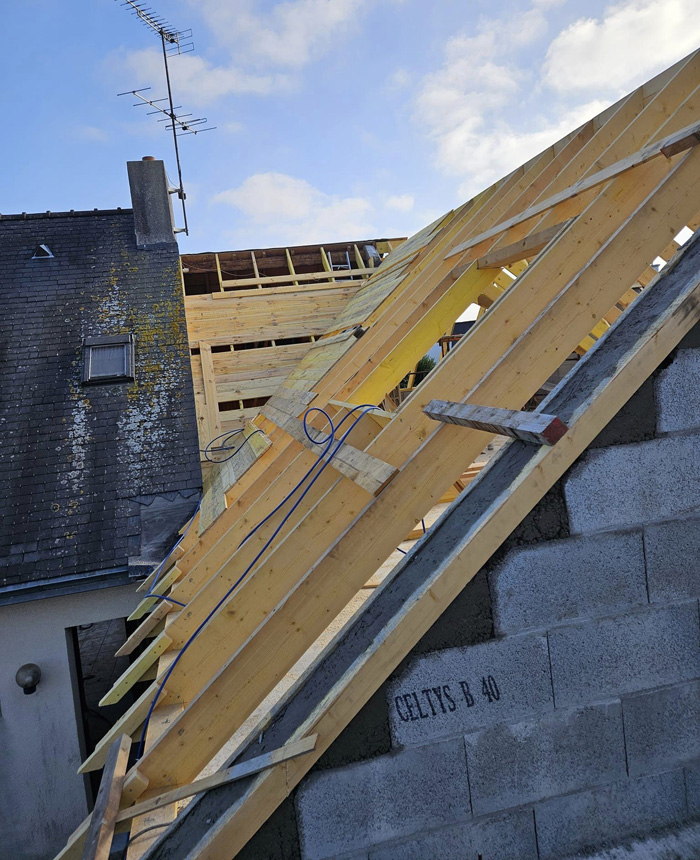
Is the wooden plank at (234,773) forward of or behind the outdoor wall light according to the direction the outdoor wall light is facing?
forward

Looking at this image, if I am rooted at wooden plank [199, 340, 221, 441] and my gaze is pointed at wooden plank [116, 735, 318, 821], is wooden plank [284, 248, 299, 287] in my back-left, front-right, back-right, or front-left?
back-left

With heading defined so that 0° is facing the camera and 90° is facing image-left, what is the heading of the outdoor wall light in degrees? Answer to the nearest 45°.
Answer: approximately 0°

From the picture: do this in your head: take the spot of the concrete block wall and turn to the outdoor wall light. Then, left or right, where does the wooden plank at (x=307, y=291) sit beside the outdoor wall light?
right

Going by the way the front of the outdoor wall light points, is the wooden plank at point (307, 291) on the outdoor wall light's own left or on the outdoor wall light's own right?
on the outdoor wall light's own left
